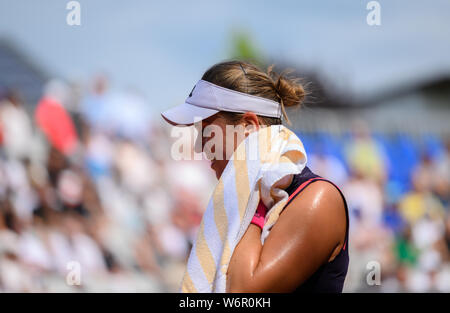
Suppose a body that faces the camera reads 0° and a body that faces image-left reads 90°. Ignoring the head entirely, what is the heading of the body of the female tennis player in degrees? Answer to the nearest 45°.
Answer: approximately 90°

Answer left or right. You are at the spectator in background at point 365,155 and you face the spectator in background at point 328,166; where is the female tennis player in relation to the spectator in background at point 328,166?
left

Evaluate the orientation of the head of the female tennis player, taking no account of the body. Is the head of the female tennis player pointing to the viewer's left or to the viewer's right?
to the viewer's left
